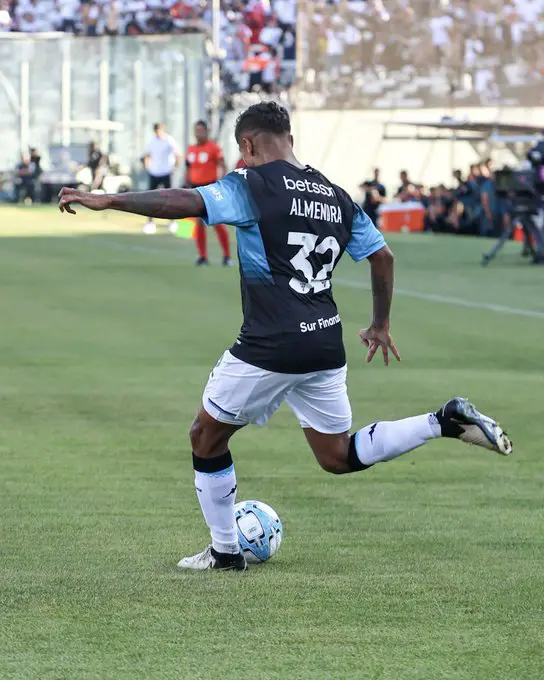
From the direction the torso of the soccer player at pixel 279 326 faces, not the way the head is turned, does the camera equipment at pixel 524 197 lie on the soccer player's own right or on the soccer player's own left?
on the soccer player's own right

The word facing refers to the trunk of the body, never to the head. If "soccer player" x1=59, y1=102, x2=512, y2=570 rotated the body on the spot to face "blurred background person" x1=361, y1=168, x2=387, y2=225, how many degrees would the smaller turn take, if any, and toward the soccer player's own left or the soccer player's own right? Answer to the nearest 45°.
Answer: approximately 45° to the soccer player's own right

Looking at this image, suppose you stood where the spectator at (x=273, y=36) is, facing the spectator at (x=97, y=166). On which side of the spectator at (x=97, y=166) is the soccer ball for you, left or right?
left

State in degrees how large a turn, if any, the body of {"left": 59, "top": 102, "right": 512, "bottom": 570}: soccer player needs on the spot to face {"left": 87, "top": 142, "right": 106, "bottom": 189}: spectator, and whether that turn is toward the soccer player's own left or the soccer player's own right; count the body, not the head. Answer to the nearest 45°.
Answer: approximately 45° to the soccer player's own right

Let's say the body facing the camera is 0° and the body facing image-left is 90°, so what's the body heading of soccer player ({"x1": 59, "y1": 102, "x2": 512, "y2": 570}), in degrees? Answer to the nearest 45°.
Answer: approximately 135°

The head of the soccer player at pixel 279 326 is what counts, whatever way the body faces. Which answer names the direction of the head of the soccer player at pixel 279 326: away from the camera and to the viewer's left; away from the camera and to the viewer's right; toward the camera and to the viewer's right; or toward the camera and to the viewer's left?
away from the camera and to the viewer's left

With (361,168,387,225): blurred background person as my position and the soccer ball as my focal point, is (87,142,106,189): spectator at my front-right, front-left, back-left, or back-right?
back-right

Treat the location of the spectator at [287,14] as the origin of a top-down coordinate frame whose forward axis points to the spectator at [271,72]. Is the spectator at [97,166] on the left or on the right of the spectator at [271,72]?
right
